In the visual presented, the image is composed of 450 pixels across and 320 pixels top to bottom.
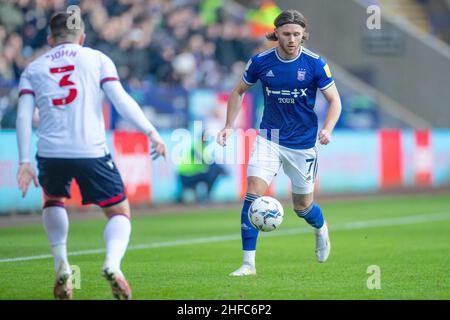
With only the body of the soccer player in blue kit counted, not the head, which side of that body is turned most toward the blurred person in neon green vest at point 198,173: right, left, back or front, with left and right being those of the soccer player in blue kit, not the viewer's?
back

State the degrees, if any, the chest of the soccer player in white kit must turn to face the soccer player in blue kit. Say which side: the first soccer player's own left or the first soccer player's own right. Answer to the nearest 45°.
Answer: approximately 45° to the first soccer player's own right

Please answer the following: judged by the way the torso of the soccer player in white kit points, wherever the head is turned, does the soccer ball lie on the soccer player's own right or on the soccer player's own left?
on the soccer player's own right

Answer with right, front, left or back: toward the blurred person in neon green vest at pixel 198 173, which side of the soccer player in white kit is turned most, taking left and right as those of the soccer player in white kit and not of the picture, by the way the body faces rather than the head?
front

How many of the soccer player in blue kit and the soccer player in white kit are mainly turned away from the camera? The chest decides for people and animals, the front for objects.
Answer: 1

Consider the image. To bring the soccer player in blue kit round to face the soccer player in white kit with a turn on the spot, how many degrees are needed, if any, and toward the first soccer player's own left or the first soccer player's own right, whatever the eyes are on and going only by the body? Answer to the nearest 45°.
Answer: approximately 45° to the first soccer player's own right

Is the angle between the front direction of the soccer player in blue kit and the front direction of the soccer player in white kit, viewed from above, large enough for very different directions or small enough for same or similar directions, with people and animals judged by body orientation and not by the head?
very different directions

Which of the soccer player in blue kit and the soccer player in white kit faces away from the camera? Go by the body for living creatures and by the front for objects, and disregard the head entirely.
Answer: the soccer player in white kit

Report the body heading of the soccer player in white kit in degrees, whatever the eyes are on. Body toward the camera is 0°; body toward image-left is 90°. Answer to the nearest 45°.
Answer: approximately 180°

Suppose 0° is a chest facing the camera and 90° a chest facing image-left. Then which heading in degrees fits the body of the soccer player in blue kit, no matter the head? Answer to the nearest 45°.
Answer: approximately 0°
